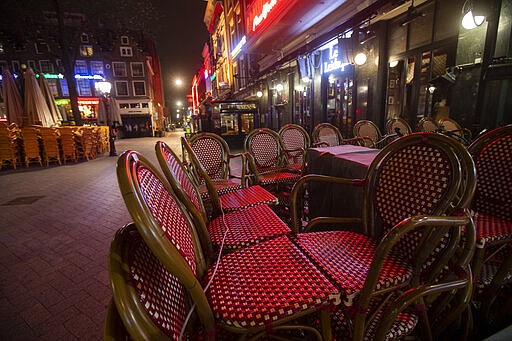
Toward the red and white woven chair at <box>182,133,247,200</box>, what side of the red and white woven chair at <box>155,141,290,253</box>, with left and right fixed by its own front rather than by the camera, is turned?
left

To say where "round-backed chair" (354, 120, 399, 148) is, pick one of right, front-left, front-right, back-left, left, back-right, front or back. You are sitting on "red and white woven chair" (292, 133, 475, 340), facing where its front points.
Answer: back-right

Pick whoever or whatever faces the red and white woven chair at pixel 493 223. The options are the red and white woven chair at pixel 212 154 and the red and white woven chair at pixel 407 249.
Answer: the red and white woven chair at pixel 212 154

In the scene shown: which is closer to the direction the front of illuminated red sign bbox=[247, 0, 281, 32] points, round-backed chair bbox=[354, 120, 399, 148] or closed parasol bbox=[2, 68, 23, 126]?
the closed parasol

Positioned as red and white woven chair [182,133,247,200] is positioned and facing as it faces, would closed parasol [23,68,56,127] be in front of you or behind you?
behind

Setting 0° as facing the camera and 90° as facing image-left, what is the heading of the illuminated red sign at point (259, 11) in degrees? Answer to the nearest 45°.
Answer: approximately 45°

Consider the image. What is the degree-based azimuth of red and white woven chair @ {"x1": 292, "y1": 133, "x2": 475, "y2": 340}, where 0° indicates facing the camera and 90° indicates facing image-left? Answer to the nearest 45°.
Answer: approximately 45°

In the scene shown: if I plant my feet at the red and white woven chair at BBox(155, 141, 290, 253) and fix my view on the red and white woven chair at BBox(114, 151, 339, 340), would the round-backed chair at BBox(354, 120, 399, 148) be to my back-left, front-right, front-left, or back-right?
back-left

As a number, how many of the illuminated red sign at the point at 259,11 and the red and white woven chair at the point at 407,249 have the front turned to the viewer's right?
0

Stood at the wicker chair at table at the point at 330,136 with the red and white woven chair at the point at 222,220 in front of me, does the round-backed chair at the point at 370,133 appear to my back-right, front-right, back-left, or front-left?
back-left

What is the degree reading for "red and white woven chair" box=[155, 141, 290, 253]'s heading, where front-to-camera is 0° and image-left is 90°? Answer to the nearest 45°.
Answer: approximately 270°

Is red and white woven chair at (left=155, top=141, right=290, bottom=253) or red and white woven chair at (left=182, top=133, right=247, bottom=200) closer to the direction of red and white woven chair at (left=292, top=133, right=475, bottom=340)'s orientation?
the red and white woven chair at (left=155, top=141, right=290, bottom=253)

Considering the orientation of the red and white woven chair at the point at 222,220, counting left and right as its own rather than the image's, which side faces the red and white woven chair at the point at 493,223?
front

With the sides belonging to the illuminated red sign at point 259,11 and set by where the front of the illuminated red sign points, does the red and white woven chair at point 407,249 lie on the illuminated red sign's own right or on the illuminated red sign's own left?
on the illuminated red sign's own left

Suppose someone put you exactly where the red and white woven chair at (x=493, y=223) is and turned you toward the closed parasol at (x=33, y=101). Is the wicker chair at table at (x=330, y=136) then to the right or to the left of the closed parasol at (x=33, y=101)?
right

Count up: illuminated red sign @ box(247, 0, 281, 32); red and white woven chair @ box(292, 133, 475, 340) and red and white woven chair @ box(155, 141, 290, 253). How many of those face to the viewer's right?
1

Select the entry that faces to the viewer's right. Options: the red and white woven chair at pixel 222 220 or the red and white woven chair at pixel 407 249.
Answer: the red and white woven chair at pixel 222 220

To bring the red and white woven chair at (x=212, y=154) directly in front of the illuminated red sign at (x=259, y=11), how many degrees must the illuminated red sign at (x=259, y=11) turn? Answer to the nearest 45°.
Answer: approximately 45° to its left
